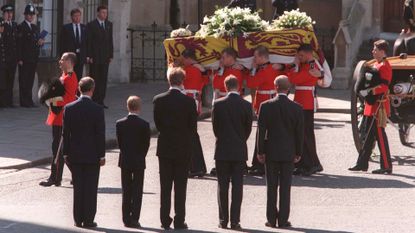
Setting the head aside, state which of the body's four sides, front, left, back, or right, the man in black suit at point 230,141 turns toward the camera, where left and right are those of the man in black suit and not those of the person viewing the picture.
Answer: back

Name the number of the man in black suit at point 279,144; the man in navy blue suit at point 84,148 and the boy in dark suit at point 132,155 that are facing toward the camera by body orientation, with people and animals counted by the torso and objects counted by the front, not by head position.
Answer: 0

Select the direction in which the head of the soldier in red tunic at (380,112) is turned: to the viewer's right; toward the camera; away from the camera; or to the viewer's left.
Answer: to the viewer's left

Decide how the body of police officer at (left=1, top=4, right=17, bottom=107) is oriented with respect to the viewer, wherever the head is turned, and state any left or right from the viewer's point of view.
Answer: facing the viewer

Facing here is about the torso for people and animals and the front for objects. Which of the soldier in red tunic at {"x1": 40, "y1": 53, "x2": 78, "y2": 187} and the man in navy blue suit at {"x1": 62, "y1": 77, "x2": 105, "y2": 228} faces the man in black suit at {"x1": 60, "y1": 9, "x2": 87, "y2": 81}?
the man in navy blue suit at {"x1": 62, "y1": 77, "x2": 105, "y2": 228}

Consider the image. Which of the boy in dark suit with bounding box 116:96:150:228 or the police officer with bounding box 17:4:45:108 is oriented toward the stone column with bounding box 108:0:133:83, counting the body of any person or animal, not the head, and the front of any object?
the boy in dark suit

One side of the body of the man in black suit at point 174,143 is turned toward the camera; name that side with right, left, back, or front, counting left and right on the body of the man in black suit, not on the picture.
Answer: back

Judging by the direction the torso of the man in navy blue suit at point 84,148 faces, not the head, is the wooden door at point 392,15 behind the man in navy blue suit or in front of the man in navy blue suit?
in front

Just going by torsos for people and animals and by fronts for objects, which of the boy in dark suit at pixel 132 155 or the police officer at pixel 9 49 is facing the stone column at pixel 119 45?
the boy in dark suit

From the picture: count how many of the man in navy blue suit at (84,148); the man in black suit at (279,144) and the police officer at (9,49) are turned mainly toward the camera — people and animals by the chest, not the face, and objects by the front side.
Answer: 1

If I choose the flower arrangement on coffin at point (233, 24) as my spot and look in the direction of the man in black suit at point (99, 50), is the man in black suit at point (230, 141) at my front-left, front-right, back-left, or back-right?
back-left

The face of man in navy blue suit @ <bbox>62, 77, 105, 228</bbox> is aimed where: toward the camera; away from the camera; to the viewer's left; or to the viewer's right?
away from the camera

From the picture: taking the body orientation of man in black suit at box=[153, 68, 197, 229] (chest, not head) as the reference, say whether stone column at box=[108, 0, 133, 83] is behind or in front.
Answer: in front
